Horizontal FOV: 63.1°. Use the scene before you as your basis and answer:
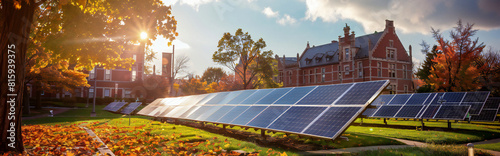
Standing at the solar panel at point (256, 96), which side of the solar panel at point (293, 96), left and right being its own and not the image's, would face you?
right

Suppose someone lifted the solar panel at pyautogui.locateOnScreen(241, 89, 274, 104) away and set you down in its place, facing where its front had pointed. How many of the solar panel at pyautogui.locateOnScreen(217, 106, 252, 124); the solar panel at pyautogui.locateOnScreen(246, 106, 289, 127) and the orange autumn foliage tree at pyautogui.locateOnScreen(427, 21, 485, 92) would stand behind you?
1

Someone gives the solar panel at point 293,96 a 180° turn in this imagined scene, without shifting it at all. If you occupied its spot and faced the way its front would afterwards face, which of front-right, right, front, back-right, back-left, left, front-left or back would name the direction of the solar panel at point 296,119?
back-right

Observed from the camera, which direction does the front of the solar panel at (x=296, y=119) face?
facing the viewer and to the left of the viewer

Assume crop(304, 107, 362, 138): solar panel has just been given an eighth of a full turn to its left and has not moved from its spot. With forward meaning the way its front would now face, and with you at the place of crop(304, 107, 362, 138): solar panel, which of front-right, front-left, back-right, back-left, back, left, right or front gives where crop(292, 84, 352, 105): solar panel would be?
back

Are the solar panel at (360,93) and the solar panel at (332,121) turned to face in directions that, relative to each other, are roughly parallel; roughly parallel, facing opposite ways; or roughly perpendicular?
roughly parallel

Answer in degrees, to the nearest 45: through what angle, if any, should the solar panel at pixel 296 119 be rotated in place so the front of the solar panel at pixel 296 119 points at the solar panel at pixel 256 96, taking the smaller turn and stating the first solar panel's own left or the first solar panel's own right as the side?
approximately 135° to the first solar panel's own right

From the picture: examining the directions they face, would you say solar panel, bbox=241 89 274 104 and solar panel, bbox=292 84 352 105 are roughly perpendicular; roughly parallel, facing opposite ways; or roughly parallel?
roughly parallel

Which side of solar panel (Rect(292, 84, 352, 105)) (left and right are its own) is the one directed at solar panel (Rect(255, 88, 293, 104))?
right

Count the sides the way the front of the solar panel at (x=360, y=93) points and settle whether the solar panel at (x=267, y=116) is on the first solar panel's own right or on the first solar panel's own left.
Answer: on the first solar panel's own right
